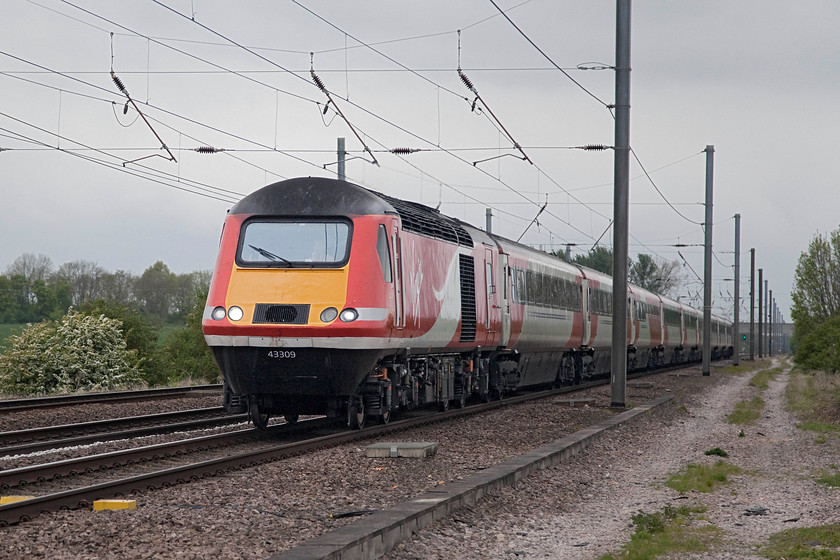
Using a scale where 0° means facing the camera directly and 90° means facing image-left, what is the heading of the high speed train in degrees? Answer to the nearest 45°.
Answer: approximately 45°

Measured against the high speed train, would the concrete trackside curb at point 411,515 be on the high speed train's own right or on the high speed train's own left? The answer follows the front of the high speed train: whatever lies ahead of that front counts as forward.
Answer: on the high speed train's own left

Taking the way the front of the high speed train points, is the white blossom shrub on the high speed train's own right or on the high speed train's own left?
on the high speed train's own right

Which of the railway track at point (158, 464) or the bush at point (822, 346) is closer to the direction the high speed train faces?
the railway track

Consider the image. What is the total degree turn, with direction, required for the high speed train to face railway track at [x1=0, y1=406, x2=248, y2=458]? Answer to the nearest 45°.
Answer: approximately 45° to its right

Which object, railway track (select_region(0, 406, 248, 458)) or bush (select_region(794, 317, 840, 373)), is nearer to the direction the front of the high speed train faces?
the railway track

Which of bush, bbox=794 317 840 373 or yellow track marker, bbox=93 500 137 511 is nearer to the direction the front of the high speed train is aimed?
the yellow track marker

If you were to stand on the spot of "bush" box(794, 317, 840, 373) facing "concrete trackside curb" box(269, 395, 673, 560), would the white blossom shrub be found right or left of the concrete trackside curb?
right
